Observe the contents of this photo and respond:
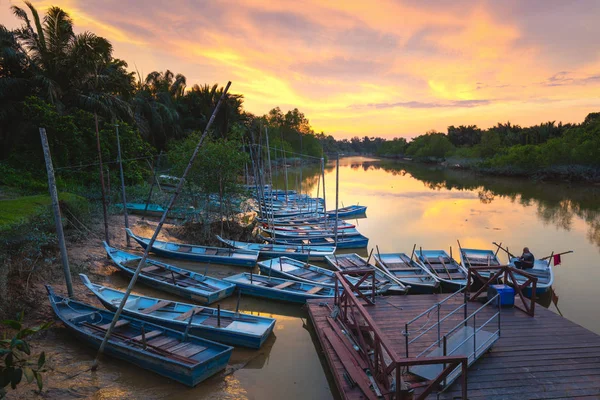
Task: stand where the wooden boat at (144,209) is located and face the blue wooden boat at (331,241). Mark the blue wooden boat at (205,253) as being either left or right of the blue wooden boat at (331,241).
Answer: right

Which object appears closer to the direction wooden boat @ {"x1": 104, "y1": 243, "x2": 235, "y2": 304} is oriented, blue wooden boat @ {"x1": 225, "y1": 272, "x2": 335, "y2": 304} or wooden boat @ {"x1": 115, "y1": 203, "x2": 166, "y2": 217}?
the wooden boat

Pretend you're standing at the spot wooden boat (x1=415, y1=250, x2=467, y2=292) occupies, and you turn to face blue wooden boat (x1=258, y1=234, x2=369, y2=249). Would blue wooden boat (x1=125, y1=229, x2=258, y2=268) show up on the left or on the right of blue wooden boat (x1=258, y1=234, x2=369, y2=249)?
left

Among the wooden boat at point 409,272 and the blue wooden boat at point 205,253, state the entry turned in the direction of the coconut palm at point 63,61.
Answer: the blue wooden boat

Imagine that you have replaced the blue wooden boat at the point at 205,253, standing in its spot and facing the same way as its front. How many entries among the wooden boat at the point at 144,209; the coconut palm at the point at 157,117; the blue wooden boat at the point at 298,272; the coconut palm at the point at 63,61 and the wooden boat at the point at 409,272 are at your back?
2

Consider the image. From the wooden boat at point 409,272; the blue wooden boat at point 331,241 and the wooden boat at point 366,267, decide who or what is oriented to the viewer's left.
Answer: the blue wooden boat

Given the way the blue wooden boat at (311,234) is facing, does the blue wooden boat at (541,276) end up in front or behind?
behind

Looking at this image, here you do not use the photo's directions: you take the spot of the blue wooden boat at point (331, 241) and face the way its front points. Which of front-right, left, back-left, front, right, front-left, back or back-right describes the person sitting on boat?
back-left

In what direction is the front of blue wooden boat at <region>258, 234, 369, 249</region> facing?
to the viewer's left

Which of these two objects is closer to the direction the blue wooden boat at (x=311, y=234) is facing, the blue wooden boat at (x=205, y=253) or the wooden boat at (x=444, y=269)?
the blue wooden boat

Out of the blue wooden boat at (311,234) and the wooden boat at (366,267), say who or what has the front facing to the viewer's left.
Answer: the blue wooden boat

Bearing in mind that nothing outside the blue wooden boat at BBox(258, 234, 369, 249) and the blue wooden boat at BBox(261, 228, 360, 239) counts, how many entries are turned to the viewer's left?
2

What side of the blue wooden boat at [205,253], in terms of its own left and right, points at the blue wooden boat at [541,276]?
back
